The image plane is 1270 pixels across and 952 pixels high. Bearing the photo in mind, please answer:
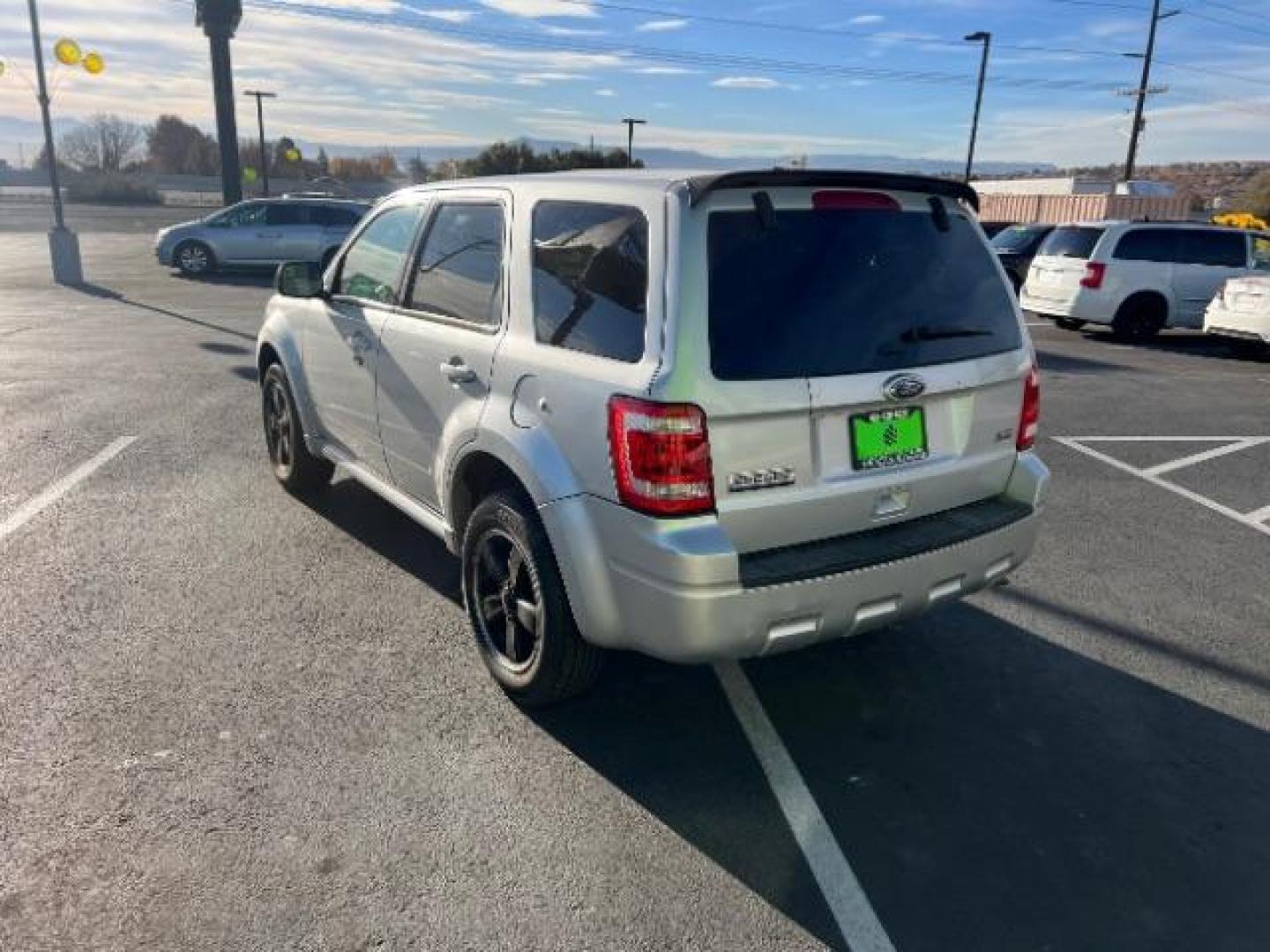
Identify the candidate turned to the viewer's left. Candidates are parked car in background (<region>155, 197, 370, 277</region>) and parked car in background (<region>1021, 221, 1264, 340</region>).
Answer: parked car in background (<region>155, 197, 370, 277</region>)

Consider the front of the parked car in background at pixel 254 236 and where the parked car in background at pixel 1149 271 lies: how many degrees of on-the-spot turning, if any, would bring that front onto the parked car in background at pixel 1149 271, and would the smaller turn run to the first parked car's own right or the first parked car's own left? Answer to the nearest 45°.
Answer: approximately 135° to the first parked car's own left

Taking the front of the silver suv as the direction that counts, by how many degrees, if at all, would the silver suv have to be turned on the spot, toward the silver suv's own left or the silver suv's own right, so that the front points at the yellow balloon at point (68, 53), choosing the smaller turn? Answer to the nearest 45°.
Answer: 0° — it already faces it

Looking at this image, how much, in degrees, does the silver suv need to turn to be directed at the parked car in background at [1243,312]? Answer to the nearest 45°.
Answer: approximately 90° to its right

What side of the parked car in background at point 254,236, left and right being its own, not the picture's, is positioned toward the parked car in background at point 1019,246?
back

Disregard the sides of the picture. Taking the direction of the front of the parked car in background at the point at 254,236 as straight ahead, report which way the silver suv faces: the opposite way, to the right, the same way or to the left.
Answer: to the right

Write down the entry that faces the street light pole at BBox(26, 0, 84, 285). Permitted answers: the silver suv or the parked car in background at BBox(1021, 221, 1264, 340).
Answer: the silver suv

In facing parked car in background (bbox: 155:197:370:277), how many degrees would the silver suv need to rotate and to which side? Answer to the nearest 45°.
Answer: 0° — it already faces it

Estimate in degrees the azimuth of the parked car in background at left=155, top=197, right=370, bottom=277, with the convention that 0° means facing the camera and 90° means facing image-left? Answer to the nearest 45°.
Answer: approximately 90°

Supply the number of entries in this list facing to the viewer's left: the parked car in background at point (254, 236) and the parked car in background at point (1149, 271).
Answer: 1

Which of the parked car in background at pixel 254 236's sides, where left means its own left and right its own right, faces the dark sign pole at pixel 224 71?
right

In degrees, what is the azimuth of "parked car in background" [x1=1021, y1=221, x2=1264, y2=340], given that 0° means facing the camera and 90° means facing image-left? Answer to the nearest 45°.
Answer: approximately 225°

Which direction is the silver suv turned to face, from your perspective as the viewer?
facing away from the viewer and to the left of the viewer
